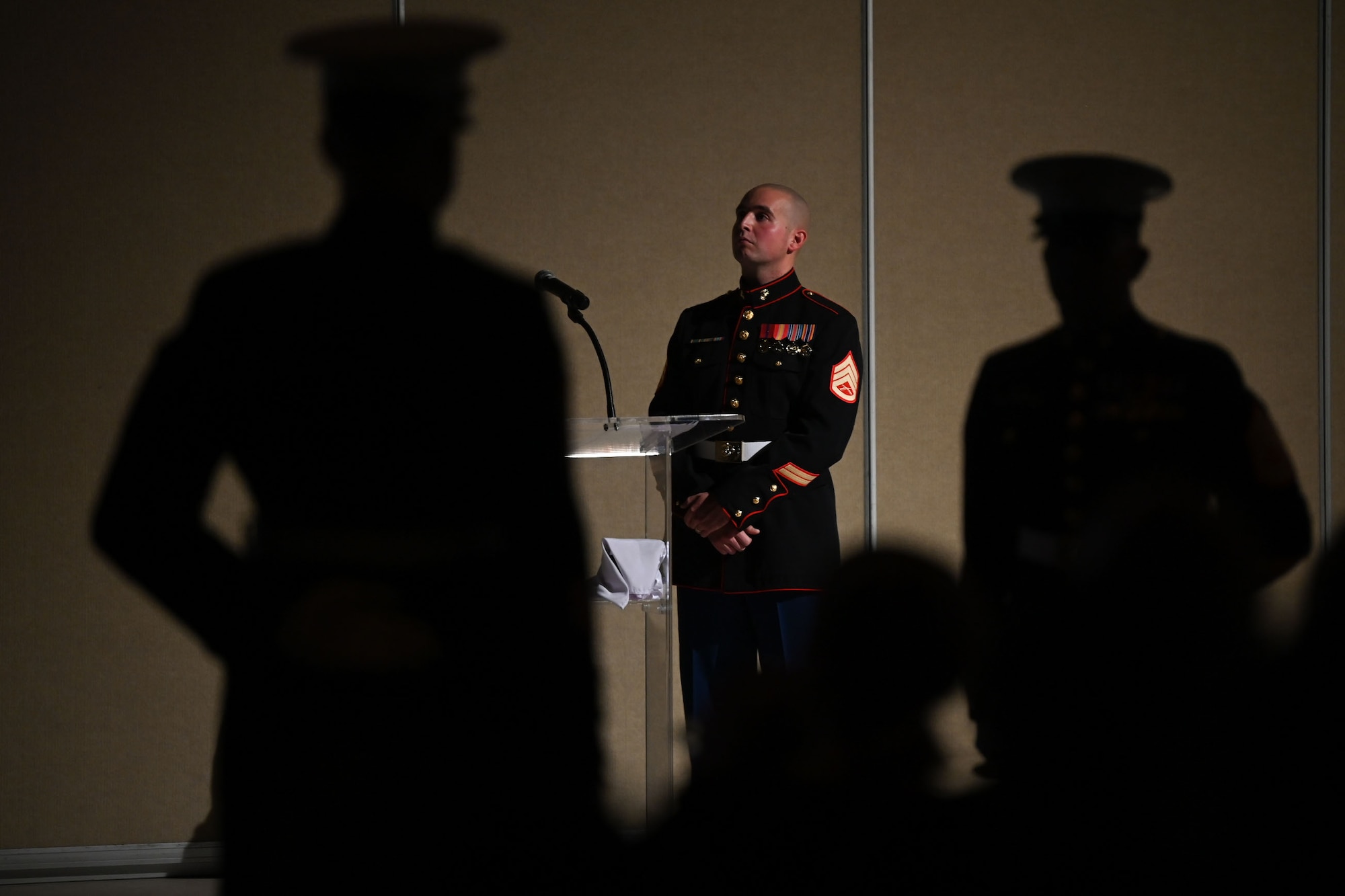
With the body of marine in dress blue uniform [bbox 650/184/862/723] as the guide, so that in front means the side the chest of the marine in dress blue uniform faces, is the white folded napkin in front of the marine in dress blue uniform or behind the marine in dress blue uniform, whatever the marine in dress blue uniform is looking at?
in front

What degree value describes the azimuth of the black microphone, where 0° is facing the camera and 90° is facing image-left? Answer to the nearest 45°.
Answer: approximately 90°

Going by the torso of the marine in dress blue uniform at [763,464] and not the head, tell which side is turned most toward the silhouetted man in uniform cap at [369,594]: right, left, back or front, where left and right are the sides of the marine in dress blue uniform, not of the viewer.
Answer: front

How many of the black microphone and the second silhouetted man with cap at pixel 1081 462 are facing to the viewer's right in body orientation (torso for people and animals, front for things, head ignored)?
0

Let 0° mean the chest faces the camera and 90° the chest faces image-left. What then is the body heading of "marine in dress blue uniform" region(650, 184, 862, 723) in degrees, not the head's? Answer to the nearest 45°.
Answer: approximately 45°

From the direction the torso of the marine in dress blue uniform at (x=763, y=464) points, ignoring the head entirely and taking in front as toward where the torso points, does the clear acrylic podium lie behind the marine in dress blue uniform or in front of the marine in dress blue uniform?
in front
